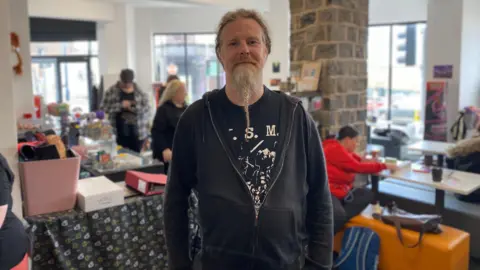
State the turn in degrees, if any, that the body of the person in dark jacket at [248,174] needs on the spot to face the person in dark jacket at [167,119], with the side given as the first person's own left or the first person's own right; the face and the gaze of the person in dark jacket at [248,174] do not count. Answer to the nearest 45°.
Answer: approximately 180°

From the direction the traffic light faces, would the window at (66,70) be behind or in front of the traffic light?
in front

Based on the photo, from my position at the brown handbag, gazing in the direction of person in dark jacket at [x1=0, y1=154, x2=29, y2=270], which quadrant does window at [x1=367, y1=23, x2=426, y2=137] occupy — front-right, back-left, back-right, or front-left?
back-right

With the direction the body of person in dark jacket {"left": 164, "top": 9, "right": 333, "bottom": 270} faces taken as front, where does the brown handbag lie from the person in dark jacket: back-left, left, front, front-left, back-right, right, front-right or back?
back-left

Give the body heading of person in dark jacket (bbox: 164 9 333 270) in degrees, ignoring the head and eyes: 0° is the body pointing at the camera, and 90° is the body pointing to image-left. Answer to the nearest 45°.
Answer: approximately 0°

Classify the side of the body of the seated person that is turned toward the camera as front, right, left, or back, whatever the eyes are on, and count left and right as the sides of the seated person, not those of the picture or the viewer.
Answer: left

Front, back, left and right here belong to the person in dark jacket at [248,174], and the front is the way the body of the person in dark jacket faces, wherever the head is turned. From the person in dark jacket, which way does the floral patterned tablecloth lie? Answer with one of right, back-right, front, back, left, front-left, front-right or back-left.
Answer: back-right

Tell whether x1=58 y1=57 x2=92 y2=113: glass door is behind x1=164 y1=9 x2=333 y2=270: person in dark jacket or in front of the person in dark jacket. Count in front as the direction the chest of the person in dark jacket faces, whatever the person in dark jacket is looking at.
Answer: behind

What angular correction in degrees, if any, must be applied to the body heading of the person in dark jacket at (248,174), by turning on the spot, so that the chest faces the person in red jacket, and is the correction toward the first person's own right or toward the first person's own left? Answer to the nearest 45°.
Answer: approximately 180°
